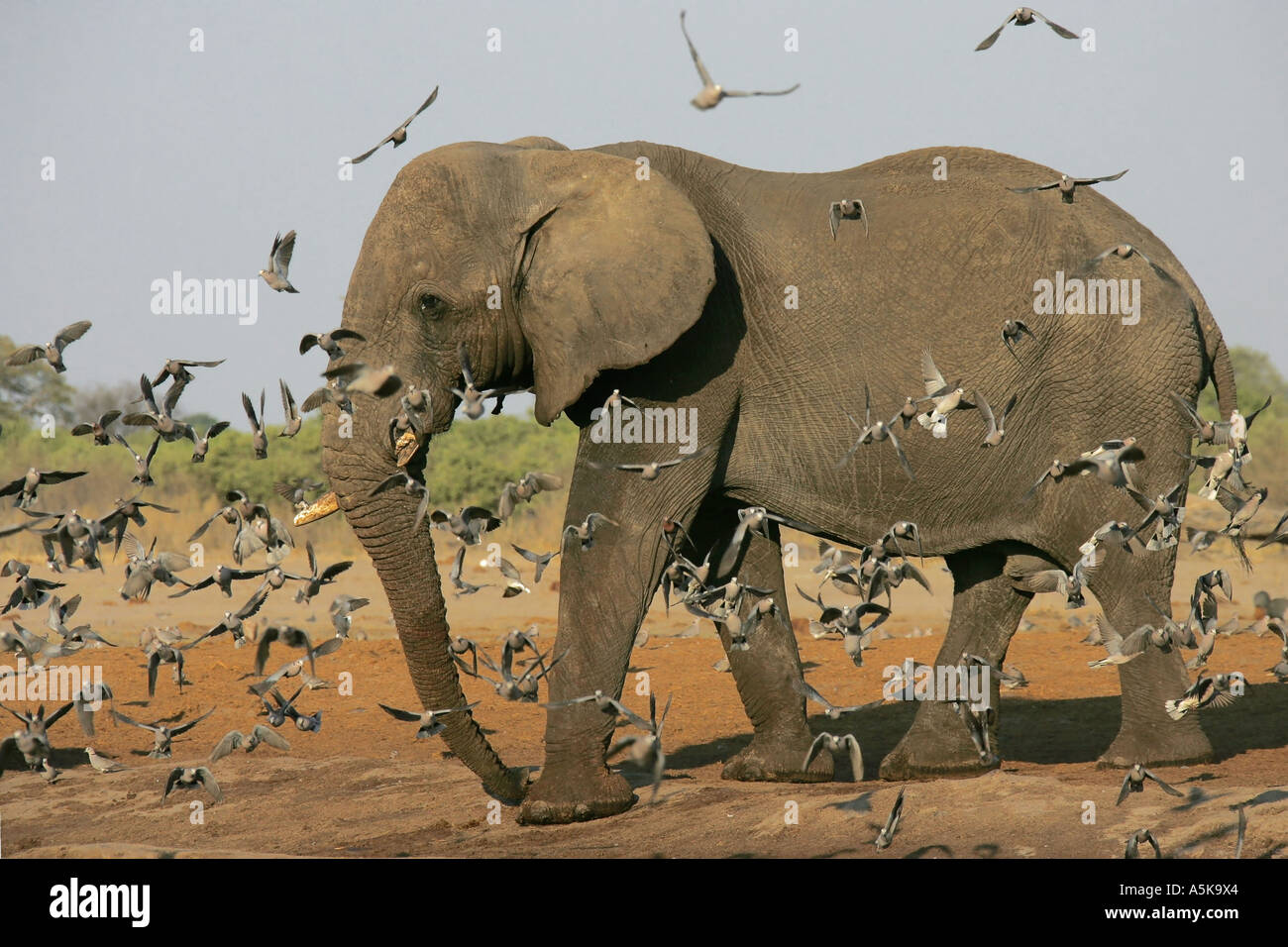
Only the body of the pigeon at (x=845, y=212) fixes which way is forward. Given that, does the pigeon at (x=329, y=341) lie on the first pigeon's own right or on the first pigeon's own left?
on the first pigeon's own right

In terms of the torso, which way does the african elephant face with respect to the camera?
to the viewer's left

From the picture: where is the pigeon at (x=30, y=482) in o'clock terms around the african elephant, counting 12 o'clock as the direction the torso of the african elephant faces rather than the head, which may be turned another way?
The pigeon is roughly at 11 o'clock from the african elephant.

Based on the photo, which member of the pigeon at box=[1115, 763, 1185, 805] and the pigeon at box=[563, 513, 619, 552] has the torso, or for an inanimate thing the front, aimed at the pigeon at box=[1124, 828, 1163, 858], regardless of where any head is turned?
the pigeon at box=[1115, 763, 1185, 805]

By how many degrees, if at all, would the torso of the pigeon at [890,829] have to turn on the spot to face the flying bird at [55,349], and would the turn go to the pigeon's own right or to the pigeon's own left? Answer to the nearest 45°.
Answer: approximately 45° to the pigeon's own right

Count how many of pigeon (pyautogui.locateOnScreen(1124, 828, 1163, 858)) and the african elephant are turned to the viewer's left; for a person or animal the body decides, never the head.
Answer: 1

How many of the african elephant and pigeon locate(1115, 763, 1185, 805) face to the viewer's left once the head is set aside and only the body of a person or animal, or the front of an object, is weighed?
1
